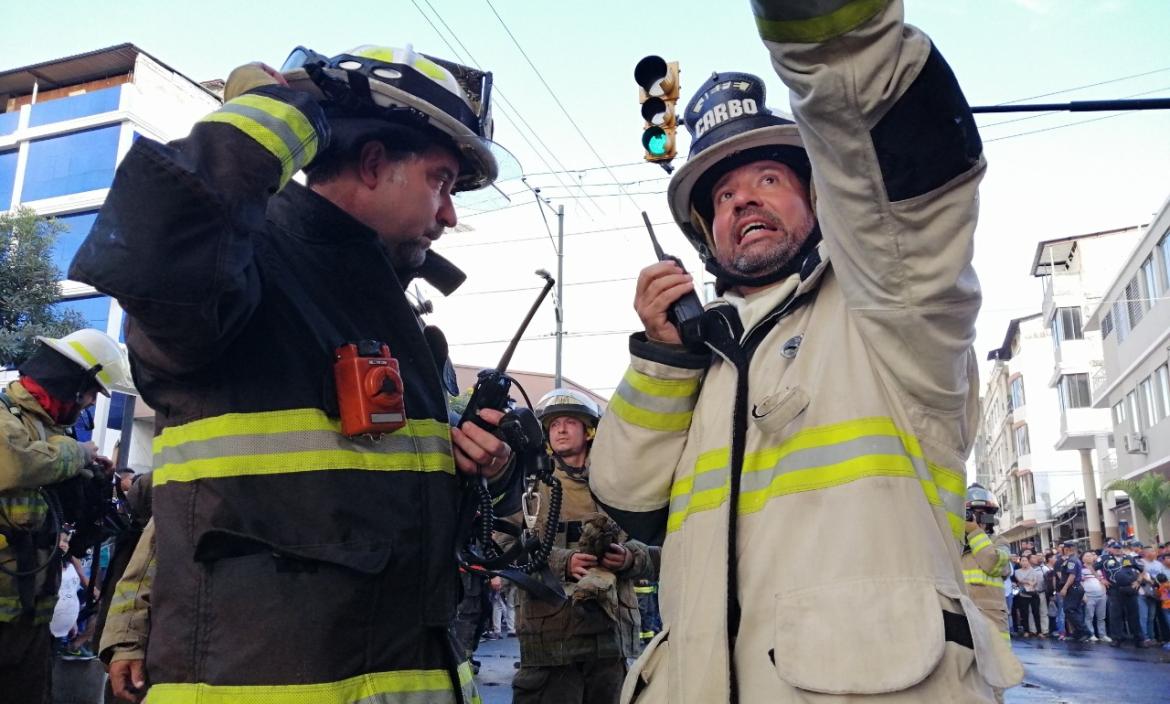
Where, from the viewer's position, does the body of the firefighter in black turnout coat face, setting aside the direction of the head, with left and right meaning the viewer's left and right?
facing the viewer and to the right of the viewer

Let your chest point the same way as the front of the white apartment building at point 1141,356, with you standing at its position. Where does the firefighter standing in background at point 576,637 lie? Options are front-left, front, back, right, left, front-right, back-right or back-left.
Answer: front-left

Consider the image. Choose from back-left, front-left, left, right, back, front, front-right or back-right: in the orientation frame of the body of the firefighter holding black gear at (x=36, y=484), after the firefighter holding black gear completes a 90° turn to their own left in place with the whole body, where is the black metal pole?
right

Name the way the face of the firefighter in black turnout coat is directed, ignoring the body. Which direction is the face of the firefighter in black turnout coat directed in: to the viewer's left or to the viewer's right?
to the viewer's right

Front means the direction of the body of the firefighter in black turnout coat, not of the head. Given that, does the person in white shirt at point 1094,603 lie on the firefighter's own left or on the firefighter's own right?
on the firefighter's own left

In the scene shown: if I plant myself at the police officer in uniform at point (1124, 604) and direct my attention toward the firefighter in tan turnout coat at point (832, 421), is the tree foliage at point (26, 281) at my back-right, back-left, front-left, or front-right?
front-right

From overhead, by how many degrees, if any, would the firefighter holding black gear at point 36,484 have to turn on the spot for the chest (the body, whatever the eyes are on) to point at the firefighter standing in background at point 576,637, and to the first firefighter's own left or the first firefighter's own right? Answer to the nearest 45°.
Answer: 0° — they already face them

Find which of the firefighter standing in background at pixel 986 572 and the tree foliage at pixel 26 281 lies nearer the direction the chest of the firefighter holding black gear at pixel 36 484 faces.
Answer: the firefighter standing in background

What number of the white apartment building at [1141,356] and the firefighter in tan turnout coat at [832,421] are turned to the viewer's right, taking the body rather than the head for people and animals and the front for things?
0

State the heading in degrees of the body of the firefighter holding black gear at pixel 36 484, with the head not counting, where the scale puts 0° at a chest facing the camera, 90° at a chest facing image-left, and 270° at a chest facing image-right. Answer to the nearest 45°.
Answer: approximately 270°

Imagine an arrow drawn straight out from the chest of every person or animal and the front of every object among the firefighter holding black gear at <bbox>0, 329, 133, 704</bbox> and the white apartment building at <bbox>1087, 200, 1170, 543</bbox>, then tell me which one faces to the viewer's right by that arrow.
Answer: the firefighter holding black gear

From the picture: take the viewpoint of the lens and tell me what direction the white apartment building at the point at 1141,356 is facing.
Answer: facing the viewer and to the left of the viewer

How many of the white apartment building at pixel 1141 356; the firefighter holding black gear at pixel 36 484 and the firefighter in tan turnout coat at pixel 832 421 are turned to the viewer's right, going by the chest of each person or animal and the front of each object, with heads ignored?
1

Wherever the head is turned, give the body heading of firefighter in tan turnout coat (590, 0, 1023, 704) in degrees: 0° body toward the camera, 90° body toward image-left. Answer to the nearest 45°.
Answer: approximately 45°
